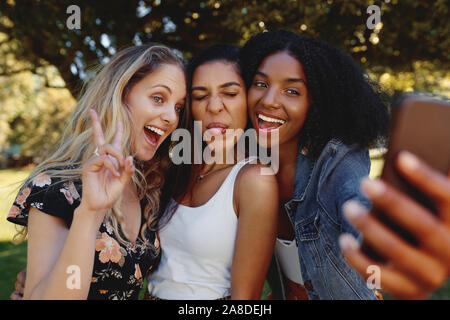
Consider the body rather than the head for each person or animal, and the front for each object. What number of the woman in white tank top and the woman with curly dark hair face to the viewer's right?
0

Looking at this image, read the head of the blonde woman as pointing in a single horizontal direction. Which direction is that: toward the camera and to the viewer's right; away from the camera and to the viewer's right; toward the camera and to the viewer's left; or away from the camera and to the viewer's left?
toward the camera and to the viewer's right

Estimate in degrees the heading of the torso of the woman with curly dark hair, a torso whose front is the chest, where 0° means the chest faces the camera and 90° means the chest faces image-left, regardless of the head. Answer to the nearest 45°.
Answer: approximately 45°
